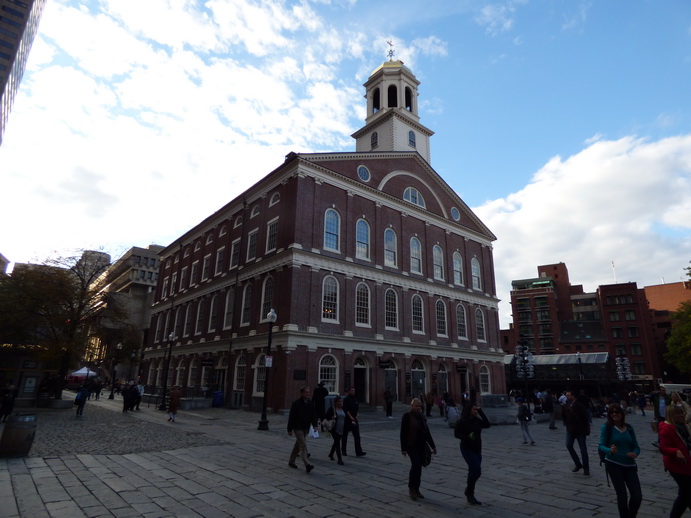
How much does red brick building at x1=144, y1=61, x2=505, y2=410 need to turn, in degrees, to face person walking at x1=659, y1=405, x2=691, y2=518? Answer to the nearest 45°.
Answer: approximately 45° to its right

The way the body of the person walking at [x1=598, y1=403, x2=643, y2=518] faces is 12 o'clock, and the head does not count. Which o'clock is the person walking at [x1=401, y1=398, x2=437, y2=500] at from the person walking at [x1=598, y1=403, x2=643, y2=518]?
the person walking at [x1=401, y1=398, x2=437, y2=500] is roughly at 3 o'clock from the person walking at [x1=598, y1=403, x2=643, y2=518].

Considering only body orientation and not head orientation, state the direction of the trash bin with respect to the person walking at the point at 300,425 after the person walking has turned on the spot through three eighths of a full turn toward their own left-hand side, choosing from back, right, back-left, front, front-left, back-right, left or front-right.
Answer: left

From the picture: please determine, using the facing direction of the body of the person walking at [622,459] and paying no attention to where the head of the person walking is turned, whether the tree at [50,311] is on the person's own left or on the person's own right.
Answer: on the person's own right

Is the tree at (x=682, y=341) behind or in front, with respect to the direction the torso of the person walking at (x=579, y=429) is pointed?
behind
